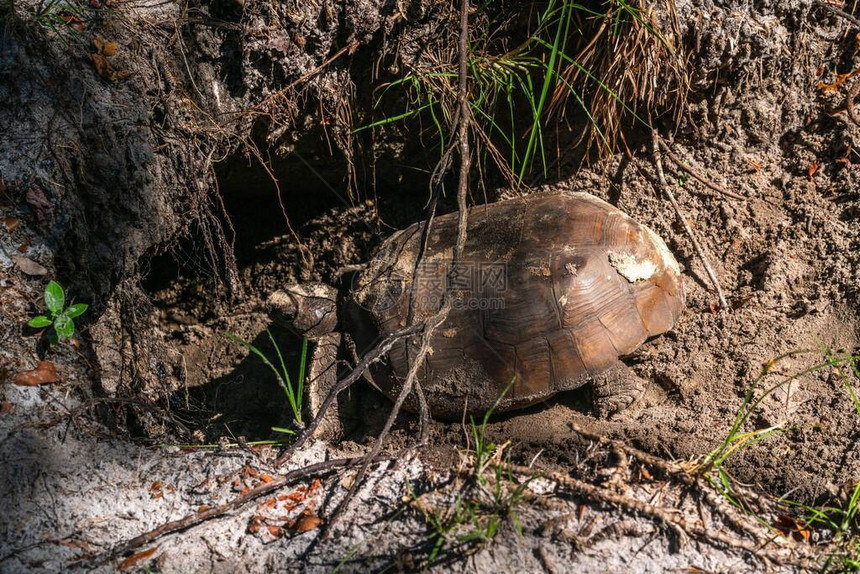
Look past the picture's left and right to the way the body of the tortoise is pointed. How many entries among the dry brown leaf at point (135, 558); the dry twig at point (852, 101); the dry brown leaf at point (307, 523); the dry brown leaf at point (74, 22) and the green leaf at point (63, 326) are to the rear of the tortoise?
1

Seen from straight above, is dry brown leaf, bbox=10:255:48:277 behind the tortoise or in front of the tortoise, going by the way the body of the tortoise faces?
in front

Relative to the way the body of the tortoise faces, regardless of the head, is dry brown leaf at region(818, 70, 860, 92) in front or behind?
behind

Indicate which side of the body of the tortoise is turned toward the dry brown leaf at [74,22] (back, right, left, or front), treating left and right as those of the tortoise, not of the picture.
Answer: front

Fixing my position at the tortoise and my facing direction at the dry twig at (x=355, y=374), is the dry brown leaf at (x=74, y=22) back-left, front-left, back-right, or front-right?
front-right

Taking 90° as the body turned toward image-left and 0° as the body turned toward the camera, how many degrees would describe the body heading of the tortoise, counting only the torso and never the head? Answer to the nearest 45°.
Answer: approximately 90°

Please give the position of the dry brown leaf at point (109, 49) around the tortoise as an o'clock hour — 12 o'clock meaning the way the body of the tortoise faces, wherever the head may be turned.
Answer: The dry brown leaf is roughly at 12 o'clock from the tortoise.

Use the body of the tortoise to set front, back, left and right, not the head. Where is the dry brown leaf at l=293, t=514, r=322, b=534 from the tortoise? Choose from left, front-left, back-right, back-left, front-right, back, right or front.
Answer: front-left

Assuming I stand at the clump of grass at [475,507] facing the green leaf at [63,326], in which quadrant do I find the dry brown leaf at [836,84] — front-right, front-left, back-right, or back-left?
back-right

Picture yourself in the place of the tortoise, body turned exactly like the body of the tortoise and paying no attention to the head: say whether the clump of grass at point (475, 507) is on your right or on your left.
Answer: on your left

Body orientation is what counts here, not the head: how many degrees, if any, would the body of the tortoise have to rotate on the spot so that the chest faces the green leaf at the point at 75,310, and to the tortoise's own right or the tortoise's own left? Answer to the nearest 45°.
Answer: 0° — it already faces it
